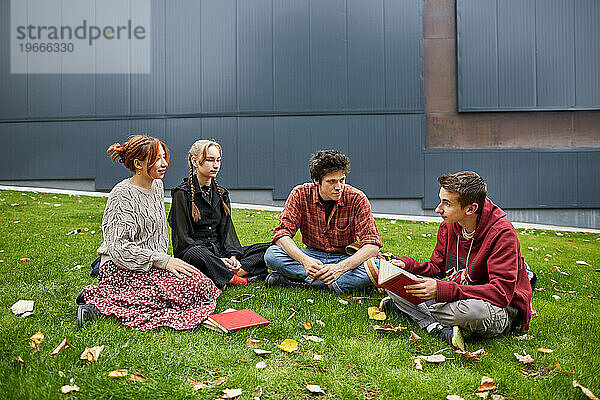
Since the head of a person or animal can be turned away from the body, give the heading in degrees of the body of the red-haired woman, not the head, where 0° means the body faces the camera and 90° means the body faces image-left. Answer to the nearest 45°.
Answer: approximately 270°

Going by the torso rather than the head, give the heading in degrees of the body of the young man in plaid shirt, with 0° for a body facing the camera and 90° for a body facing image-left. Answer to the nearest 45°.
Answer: approximately 0°

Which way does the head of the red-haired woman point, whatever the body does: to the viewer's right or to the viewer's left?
to the viewer's right
